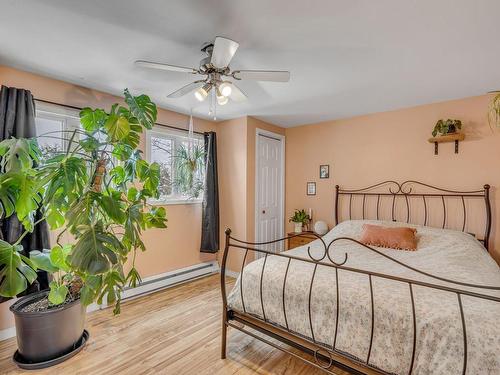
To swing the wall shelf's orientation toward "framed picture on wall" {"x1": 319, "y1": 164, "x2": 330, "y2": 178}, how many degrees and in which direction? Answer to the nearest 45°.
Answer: approximately 90° to its right

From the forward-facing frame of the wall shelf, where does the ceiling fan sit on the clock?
The ceiling fan is roughly at 1 o'clock from the wall shelf.

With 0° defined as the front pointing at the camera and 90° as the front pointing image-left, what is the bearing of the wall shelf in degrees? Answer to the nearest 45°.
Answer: approximately 0°

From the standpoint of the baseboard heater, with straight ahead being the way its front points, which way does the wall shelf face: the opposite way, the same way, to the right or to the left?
to the right

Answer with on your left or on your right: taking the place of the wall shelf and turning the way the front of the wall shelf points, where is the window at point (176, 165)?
on your right

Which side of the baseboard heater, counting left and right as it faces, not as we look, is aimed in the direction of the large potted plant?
right

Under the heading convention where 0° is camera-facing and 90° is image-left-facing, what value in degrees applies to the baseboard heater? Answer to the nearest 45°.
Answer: approximately 315°

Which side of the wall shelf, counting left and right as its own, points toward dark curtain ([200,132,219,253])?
right
